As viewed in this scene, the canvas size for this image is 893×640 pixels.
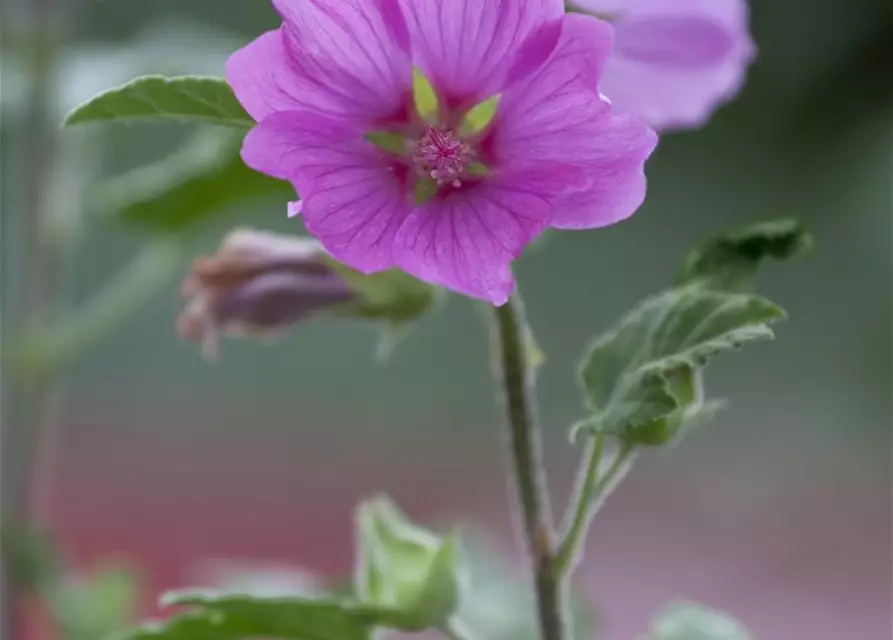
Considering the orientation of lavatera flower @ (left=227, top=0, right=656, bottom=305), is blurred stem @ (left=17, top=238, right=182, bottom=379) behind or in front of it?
behind

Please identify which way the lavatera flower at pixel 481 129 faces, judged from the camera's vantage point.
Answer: facing the viewer
